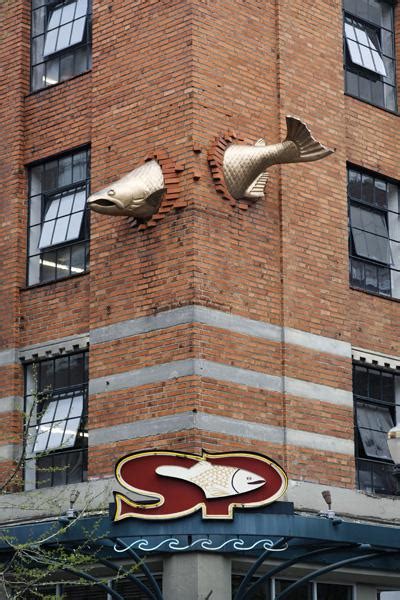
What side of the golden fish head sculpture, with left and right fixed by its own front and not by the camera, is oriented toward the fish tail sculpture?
back

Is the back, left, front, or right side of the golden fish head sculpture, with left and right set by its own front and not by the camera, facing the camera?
left

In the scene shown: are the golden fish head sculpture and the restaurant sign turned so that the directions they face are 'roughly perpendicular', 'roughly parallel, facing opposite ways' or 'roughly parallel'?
roughly perpendicular

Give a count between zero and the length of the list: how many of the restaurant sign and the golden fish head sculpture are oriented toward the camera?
1
